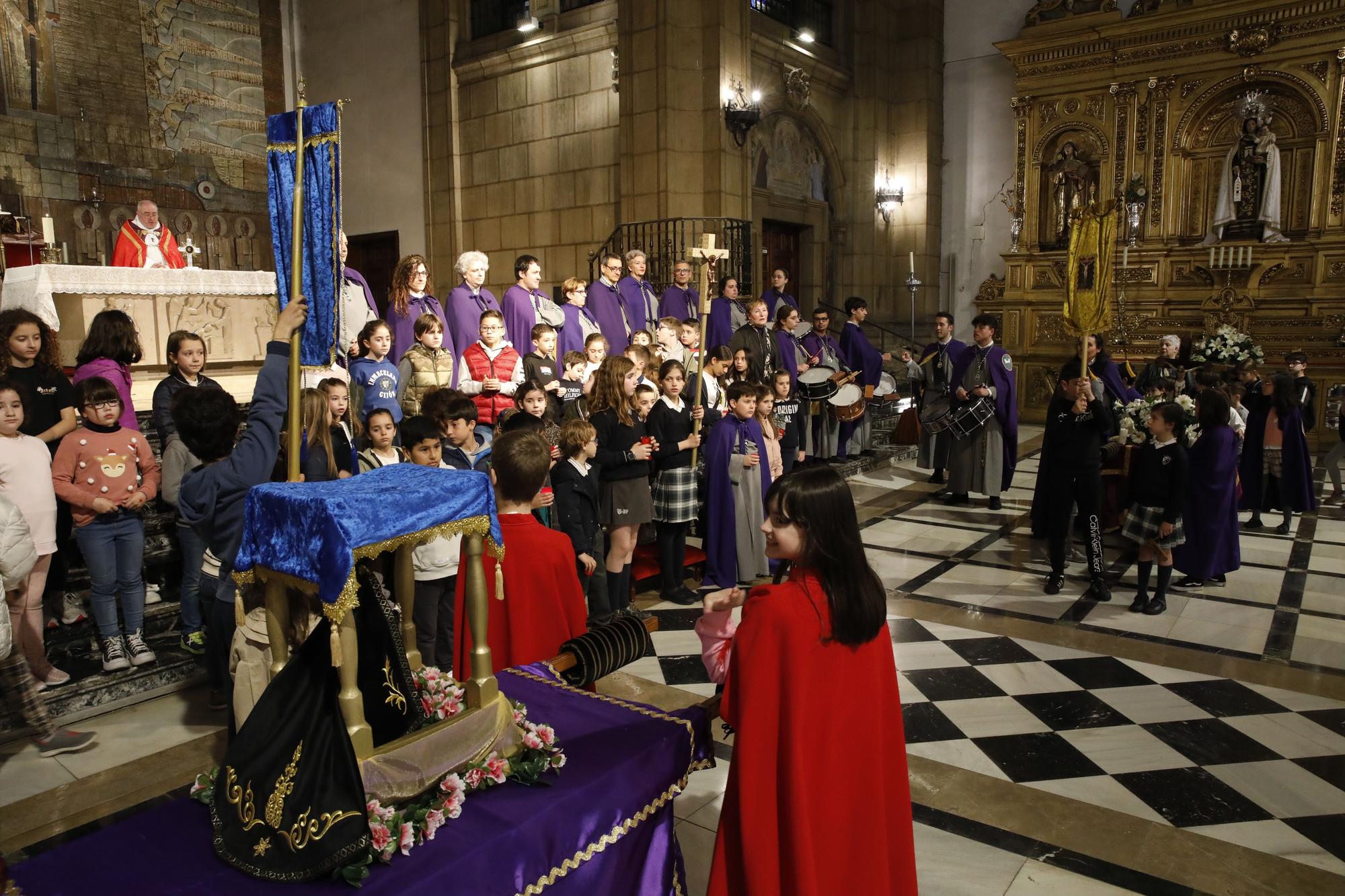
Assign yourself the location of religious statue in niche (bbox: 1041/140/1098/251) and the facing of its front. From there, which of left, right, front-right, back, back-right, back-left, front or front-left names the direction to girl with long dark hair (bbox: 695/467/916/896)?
front

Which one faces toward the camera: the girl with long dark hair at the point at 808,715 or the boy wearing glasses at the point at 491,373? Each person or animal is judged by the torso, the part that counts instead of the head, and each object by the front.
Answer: the boy wearing glasses

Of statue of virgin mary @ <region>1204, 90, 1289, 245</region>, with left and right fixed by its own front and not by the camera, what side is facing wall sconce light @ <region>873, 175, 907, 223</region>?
right

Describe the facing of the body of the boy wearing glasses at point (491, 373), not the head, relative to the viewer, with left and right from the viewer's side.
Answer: facing the viewer

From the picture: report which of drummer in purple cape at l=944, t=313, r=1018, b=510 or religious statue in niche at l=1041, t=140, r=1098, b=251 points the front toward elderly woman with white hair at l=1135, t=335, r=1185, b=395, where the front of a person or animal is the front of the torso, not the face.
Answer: the religious statue in niche

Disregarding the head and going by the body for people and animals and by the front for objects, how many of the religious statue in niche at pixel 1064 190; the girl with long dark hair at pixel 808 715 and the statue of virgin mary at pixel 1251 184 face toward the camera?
2

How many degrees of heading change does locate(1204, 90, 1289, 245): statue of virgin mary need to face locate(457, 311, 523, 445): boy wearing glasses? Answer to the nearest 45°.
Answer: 0° — it already faces them

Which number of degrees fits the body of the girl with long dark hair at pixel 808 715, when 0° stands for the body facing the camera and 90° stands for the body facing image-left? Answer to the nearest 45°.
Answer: approximately 135°

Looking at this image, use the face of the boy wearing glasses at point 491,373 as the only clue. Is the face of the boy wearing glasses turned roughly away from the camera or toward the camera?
toward the camera

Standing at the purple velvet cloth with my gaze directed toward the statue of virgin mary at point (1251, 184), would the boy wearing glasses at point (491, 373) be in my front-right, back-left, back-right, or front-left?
front-left

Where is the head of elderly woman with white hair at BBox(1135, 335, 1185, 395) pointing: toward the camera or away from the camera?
toward the camera

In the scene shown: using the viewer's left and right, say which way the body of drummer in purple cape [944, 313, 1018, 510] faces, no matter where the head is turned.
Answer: facing the viewer and to the left of the viewer

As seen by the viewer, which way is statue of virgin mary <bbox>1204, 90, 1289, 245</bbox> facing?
toward the camera

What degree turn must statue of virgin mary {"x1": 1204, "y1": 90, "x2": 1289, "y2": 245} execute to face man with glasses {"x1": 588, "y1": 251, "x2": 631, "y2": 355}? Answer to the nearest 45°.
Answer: approximately 45° to its right

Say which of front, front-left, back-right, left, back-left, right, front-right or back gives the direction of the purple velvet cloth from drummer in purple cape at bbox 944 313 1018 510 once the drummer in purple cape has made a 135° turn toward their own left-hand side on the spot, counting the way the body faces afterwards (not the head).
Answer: right

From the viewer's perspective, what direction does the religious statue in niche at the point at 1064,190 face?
toward the camera

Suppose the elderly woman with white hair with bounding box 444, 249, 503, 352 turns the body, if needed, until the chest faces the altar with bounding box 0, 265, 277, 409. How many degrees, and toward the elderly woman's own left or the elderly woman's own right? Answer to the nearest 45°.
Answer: approximately 135° to the elderly woman's own right

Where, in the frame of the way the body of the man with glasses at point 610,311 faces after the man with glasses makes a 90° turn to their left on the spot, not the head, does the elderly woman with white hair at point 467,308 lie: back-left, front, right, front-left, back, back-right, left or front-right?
back
